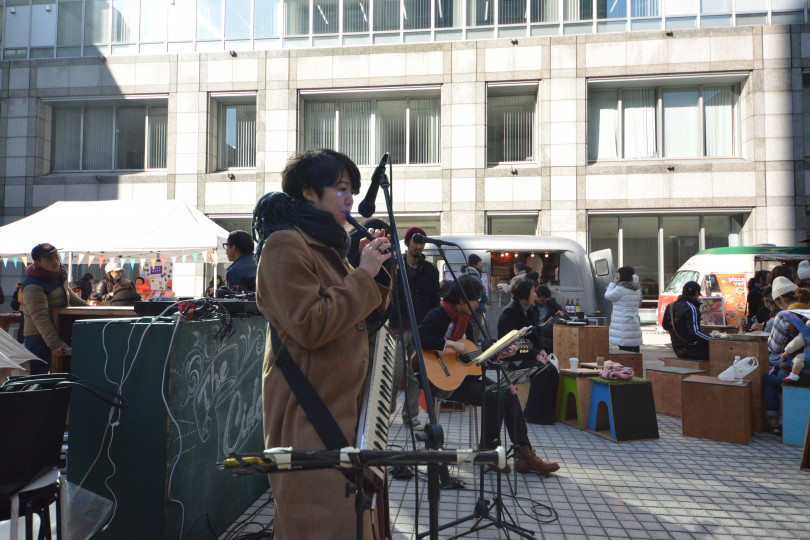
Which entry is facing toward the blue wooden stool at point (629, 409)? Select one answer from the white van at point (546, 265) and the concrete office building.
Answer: the concrete office building

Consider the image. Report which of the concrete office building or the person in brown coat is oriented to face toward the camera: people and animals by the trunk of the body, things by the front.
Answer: the concrete office building

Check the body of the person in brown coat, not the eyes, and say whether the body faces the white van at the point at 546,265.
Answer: no

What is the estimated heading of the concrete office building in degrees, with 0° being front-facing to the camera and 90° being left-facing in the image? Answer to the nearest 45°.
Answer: approximately 0°

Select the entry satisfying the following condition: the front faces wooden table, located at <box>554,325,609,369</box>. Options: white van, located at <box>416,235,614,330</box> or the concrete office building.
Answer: the concrete office building

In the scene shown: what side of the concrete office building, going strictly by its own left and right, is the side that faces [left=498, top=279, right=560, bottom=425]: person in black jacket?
front

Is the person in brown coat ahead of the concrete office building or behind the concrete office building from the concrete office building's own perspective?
ahead

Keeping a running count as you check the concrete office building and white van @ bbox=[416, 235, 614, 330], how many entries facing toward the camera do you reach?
1

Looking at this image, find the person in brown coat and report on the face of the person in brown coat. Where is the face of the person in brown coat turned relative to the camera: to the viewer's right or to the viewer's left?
to the viewer's right

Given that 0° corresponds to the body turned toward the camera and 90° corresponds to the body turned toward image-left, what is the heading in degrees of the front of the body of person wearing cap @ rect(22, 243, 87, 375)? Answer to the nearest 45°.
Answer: approximately 315°

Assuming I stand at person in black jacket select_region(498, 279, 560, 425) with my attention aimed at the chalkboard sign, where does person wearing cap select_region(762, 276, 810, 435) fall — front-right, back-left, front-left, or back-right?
back-left

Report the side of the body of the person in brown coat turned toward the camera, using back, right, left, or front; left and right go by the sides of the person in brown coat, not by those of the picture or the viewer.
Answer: right

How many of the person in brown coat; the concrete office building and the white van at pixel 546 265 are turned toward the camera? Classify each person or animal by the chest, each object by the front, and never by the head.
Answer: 1

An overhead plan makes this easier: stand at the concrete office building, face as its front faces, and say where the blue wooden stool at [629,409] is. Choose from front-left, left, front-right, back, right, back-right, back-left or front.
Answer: front
